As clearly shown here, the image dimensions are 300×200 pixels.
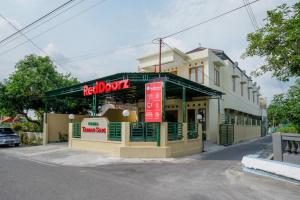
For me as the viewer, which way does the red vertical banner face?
facing the viewer

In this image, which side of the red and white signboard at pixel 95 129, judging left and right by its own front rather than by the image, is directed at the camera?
front

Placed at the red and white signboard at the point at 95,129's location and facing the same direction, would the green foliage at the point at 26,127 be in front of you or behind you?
behind

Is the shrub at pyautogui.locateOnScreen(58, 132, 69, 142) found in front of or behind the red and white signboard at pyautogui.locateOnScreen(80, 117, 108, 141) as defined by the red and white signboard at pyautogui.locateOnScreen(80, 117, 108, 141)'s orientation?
behind

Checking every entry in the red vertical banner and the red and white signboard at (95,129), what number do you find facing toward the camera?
2

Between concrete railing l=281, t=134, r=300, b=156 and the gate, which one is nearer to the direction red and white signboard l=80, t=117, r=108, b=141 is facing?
the concrete railing

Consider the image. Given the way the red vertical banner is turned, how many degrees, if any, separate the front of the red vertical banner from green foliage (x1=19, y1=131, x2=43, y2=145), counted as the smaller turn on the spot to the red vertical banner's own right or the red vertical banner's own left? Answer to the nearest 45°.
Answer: approximately 135° to the red vertical banner's own right

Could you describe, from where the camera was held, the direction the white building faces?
facing the viewer and to the left of the viewer

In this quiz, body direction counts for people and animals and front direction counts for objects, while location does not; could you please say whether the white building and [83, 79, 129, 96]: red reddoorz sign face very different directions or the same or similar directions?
same or similar directions
